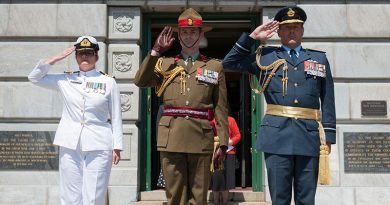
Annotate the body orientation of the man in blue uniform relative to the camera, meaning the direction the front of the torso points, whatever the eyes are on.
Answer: toward the camera

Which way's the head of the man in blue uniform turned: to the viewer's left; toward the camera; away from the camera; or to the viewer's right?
toward the camera

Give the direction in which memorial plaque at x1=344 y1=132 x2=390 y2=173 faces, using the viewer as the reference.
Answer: facing the viewer

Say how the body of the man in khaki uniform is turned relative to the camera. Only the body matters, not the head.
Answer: toward the camera

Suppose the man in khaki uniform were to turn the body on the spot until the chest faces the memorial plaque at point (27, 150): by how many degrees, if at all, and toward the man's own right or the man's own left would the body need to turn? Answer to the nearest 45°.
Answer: approximately 135° to the man's own right

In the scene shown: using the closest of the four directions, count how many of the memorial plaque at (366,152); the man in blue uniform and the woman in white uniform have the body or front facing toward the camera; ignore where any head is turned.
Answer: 3

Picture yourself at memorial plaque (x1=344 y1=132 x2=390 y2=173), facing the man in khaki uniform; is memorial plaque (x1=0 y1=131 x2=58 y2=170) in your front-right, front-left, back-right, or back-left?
front-right

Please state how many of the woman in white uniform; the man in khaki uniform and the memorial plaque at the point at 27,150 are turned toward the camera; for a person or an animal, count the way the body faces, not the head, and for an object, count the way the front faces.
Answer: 3

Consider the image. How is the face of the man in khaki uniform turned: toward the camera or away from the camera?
toward the camera

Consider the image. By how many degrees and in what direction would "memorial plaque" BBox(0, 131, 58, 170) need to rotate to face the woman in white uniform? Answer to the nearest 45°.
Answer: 0° — it already faces them

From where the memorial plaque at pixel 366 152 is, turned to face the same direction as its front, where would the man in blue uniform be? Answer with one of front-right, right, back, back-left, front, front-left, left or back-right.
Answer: front

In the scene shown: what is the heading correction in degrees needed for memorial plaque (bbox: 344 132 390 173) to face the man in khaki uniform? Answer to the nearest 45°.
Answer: approximately 45° to its right

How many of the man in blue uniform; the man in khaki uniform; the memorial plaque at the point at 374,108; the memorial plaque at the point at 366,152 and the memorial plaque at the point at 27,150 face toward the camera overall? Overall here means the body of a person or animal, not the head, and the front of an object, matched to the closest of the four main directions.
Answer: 5

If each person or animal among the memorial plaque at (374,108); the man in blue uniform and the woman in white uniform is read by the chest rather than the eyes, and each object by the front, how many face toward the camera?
3
